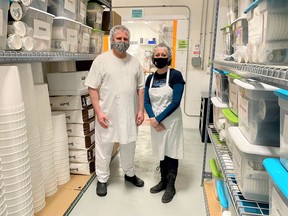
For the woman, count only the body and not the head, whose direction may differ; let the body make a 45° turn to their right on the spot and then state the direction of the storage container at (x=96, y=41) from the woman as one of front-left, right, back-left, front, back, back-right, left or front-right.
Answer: front-right

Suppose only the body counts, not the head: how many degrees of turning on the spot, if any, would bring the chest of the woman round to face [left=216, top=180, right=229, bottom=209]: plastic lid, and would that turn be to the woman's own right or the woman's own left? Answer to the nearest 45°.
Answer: approximately 90° to the woman's own left

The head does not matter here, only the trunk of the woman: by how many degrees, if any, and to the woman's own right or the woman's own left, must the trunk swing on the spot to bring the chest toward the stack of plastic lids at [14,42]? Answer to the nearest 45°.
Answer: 0° — they already face it

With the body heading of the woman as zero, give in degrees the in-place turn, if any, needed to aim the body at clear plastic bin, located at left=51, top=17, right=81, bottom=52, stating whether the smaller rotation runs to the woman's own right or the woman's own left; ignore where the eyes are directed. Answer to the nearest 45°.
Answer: approximately 45° to the woman's own right

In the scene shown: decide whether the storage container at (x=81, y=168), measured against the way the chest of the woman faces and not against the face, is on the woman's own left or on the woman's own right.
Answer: on the woman's own right

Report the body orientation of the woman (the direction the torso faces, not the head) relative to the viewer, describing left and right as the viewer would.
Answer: facing the viewer and to the left of the viewer

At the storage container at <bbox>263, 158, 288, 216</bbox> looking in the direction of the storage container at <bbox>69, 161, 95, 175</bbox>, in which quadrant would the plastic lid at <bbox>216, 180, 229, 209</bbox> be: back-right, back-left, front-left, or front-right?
front-right

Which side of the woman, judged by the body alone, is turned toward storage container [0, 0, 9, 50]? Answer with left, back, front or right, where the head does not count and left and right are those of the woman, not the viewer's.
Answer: front

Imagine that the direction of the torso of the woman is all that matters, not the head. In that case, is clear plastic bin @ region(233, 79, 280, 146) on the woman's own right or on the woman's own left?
on the woman's own left

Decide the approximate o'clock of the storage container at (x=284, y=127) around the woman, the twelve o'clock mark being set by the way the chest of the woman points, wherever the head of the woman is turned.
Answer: The storage container is roughly at 10 o'clock from the woman.
